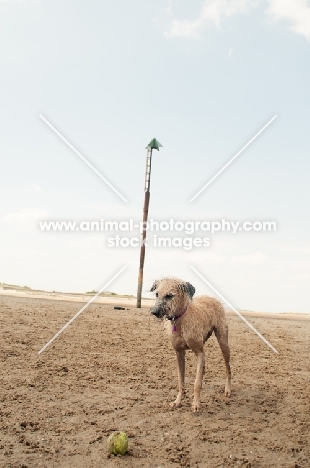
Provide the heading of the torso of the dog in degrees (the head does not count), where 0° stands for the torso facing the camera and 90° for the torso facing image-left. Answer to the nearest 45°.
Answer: approximately 45°
